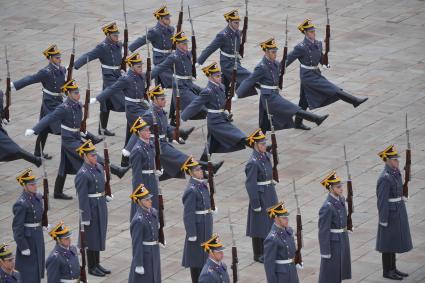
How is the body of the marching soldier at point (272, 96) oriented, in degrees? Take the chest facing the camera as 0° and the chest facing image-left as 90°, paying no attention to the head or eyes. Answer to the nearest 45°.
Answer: approximately 315°

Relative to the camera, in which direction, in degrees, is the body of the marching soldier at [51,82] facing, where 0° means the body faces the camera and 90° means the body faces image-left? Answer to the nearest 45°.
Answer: approximately 315°

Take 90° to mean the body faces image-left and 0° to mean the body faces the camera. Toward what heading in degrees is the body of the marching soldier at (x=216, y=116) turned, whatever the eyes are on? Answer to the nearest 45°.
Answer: approximately 315°

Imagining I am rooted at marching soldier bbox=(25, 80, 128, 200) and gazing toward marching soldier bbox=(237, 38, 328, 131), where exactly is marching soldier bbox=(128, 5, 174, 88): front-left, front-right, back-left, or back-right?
front-left

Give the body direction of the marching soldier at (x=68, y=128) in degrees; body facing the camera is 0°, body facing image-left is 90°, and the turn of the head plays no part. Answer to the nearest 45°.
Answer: approximately 315°

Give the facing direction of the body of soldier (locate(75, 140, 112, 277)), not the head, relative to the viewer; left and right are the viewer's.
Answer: facing the viewer and to the right of the viewer

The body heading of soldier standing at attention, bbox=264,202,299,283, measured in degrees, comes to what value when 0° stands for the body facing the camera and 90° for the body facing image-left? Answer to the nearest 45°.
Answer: approximately 315°

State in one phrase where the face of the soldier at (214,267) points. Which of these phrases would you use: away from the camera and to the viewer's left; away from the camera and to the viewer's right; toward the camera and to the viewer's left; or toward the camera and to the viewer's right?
toward the camera and to the viewer's right

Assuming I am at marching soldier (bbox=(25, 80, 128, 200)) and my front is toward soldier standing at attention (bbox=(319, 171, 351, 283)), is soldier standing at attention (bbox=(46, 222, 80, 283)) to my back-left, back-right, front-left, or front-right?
front-right

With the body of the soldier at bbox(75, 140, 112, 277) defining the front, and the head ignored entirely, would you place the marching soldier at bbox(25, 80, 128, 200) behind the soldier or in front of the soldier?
behind

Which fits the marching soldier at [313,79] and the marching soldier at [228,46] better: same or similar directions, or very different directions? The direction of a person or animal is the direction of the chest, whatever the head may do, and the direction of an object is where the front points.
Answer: same or similar directions

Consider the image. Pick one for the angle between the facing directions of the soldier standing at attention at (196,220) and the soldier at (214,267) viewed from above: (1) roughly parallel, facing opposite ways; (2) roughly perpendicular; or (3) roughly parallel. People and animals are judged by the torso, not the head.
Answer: roughly parallel

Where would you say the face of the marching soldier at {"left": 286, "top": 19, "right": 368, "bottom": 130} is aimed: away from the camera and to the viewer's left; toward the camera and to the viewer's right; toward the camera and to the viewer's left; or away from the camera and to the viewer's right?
toward the camera and to the viewer's right
